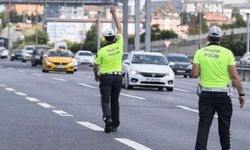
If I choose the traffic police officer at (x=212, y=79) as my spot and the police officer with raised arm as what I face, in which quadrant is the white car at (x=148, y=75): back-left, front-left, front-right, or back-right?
front-right

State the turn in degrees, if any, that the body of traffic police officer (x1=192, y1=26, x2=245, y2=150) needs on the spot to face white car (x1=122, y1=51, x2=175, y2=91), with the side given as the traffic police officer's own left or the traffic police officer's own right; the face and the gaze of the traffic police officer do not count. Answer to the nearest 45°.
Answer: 0° — they already face it

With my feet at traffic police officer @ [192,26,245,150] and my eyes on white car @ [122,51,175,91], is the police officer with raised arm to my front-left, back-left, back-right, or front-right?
front-left

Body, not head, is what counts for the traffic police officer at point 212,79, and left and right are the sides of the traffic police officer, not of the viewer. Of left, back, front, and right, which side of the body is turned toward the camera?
back

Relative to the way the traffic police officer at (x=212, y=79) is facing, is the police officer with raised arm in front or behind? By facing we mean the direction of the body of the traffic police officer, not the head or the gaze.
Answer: in front

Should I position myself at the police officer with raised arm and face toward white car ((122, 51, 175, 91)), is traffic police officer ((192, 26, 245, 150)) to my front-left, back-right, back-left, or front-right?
back-right

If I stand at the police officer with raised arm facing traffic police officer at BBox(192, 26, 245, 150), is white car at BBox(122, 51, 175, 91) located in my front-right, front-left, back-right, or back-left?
back-left
